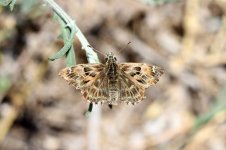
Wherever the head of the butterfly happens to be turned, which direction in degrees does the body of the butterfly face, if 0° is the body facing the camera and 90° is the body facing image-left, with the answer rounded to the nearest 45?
approximately 180°
